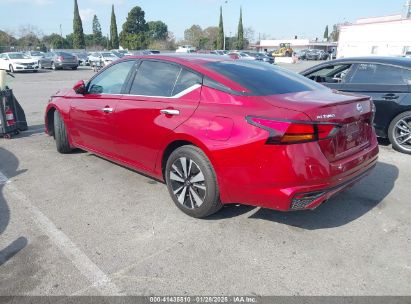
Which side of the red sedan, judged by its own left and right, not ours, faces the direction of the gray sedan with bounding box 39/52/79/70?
front

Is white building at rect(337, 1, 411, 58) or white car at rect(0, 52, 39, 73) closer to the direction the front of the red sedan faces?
the white car

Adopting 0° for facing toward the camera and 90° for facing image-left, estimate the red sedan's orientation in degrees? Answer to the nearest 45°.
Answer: approximately 135°

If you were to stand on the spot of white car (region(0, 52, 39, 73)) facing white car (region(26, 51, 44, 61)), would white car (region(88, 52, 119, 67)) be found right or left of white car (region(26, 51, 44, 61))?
right

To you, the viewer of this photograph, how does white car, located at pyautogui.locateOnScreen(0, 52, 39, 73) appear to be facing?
facing the viewer and to the right of the viewer

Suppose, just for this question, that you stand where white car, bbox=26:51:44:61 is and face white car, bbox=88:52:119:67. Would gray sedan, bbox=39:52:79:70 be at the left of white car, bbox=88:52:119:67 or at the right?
right

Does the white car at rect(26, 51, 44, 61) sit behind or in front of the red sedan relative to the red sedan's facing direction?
in front

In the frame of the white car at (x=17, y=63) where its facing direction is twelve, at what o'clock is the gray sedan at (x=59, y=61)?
The gray sedan is roughly at 9 o'clock from the white car.

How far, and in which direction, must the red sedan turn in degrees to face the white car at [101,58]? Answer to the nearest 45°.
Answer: approximately 45° to its right

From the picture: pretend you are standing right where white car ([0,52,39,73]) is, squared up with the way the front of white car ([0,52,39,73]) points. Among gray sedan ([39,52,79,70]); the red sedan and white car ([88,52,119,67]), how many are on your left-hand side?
2

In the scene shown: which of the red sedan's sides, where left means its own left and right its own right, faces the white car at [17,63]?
front

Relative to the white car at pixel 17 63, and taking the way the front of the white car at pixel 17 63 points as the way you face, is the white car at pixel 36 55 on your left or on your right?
on your left

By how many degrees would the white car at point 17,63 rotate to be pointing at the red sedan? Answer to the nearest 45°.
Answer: approximately 45° to its right

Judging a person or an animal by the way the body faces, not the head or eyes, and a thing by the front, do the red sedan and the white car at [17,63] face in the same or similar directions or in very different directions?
very different directions
